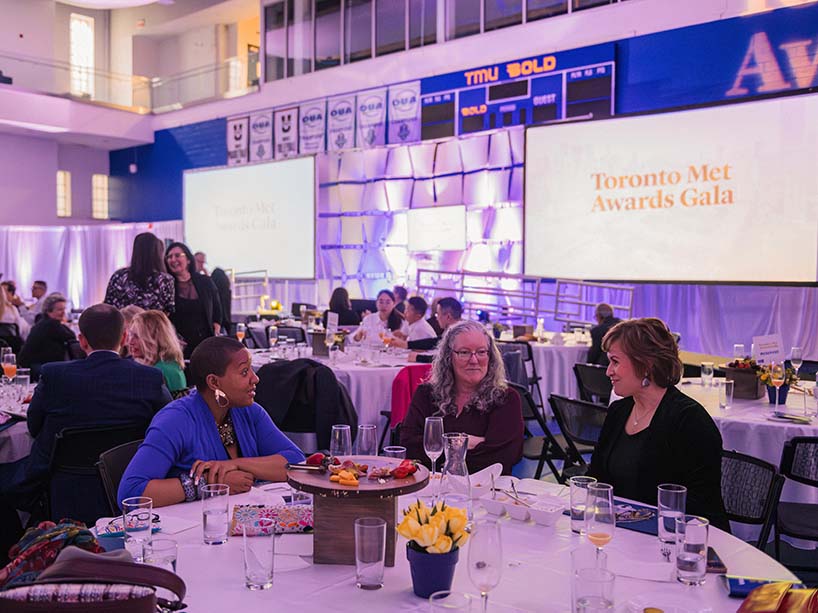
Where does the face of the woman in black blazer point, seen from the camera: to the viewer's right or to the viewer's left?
to the viewer's left

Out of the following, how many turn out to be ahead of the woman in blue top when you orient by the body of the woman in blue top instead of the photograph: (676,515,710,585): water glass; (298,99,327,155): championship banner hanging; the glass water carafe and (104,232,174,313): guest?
2

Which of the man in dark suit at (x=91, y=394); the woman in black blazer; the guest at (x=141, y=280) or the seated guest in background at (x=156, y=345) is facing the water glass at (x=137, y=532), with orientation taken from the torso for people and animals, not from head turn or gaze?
the woman in black blazer

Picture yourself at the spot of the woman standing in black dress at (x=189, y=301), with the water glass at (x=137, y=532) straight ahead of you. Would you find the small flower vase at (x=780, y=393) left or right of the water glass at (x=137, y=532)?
left

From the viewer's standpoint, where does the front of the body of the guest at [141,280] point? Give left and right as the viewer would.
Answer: facing away from the viewer

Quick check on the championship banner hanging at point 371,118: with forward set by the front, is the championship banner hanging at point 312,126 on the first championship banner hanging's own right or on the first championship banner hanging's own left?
on the first championship banner hanging's own right

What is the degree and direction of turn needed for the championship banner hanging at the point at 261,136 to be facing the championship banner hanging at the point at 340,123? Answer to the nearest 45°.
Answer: approximately 90° to its left
